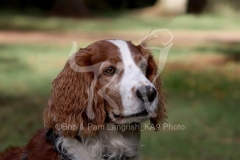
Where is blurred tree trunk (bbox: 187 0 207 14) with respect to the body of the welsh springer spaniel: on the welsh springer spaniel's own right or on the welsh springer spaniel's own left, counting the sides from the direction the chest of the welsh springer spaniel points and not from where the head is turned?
on the welsh springer spaniel's own left

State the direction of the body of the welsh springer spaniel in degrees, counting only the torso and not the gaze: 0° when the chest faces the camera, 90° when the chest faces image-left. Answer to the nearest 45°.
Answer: approximately 315°

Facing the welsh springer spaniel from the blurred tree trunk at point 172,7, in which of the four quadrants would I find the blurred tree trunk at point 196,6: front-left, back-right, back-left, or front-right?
back-left

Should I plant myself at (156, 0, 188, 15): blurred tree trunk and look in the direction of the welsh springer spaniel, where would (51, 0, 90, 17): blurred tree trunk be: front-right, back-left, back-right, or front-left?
front-right

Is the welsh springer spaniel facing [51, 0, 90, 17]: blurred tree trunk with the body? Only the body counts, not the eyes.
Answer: no

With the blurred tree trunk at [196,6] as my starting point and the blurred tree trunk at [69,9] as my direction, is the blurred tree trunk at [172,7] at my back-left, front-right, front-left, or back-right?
front-left

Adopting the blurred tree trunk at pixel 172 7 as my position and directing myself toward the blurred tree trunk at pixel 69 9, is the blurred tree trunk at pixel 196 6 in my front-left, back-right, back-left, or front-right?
back-right

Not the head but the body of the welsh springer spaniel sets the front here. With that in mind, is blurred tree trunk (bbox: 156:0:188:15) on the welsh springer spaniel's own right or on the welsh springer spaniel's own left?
on the welsh springer spaniel's own left
